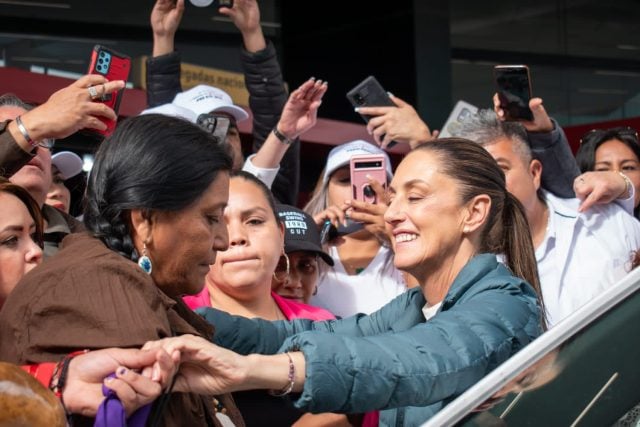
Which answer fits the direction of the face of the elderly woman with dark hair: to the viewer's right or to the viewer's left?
to the viewer's right

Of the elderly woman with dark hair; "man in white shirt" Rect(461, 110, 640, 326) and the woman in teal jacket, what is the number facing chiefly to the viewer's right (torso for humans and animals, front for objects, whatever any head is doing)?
1

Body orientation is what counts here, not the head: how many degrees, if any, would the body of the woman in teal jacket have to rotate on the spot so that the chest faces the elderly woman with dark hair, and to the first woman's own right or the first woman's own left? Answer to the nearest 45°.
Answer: approximately 45° to the first woman's own left

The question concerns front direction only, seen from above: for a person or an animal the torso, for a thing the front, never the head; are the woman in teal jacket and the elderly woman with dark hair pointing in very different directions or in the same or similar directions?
very different directions

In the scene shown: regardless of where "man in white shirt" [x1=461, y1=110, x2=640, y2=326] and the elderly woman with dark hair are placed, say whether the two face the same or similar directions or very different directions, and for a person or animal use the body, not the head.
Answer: very different directions

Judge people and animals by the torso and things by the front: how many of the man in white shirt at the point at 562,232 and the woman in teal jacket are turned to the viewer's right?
0

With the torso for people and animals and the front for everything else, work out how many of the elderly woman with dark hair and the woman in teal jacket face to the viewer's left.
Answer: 1

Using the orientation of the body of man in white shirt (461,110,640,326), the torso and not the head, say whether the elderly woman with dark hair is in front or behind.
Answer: in front

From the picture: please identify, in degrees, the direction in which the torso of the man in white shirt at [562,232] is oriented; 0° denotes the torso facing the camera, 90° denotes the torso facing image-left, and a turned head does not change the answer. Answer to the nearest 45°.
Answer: approximately 45°

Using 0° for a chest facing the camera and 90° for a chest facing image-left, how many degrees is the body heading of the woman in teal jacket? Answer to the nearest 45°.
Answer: approximately 90°

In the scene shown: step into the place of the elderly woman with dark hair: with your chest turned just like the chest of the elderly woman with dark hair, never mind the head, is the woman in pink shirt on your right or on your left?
on your left

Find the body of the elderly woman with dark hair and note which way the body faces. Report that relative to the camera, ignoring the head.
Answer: to the viewer's right

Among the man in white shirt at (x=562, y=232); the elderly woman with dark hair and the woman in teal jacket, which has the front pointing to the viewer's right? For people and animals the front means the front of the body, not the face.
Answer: the elderly woman with dark hair
